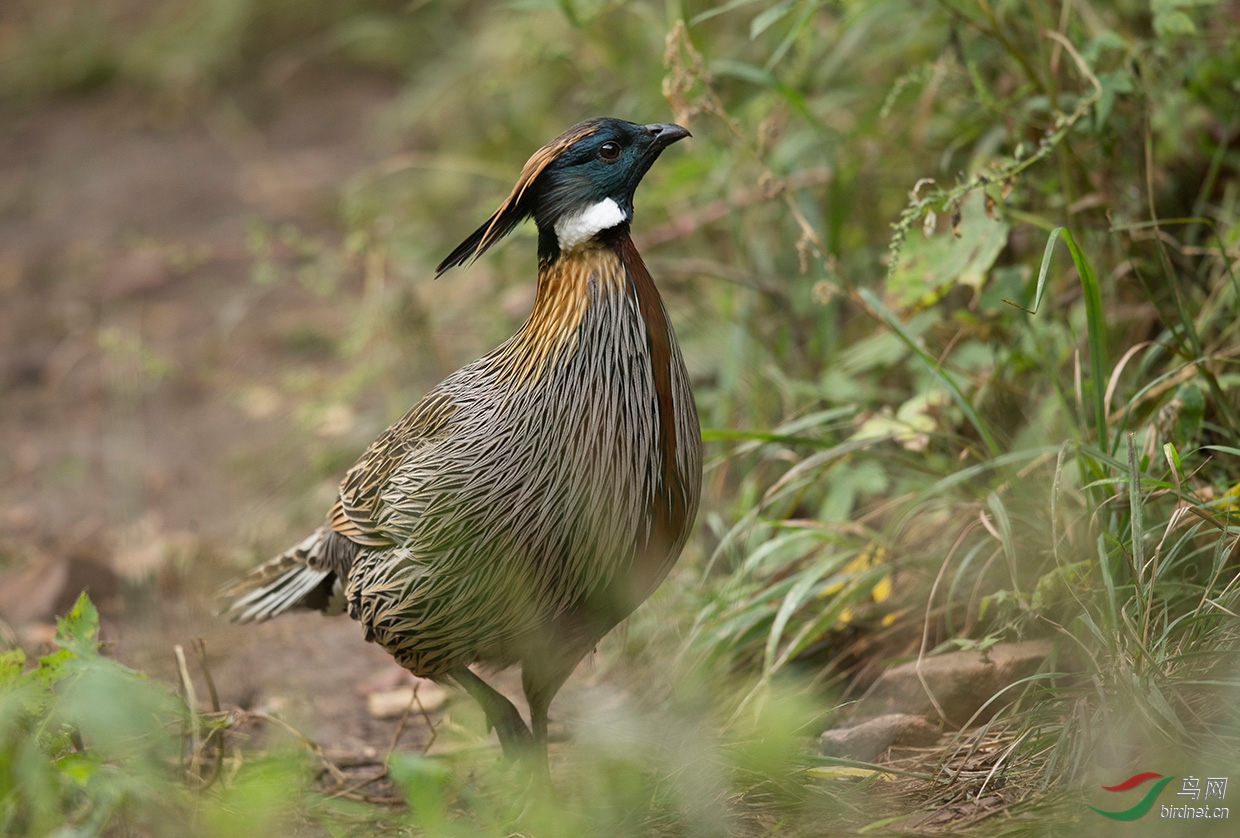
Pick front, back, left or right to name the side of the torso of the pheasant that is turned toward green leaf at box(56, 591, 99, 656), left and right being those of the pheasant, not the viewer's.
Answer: back

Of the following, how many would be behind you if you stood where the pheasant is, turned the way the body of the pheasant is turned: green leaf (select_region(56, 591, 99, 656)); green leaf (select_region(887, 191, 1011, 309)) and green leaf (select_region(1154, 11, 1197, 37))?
1

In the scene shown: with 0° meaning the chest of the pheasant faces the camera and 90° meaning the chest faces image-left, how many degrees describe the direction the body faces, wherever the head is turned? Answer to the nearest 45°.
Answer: approximately 270°

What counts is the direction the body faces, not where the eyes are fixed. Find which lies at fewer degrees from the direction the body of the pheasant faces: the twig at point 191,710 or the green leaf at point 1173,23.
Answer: the green leaf
